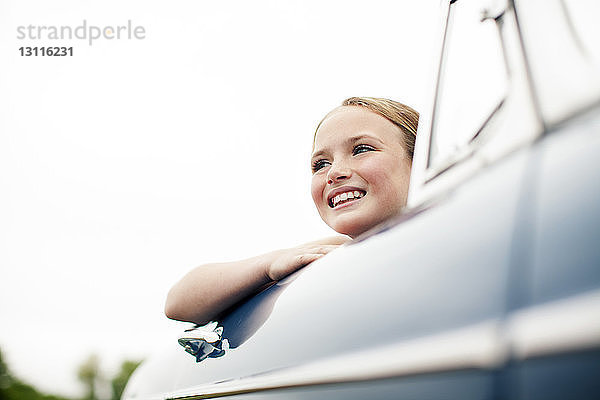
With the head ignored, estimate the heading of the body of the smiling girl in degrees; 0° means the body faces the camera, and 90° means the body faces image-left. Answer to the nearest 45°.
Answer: approximately 45°
